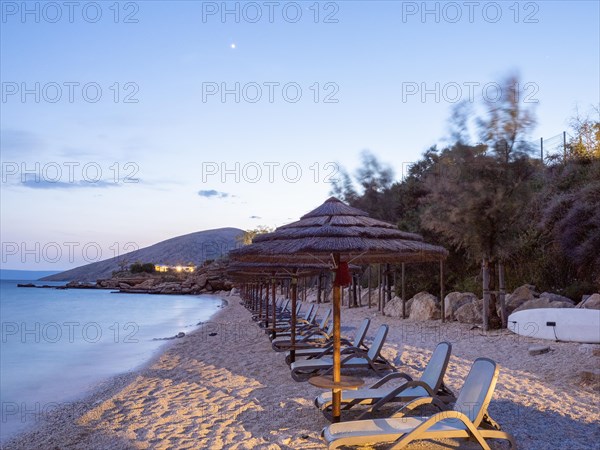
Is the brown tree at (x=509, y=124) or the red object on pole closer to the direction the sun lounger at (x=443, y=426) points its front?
the red object on pole

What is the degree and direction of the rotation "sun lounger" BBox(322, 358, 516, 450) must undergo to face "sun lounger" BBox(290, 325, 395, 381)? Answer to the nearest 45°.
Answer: approximately 90° to its right

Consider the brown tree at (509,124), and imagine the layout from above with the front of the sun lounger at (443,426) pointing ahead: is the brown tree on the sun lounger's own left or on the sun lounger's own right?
on the sun lounger's own right

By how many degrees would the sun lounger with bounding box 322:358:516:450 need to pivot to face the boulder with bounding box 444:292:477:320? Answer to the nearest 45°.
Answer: approximately 90° to its right

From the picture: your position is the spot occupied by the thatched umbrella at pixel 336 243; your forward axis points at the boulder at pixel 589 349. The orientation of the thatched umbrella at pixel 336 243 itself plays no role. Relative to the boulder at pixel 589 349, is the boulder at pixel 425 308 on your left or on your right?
left

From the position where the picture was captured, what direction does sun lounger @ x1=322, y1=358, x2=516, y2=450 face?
facing to the left of the viewer

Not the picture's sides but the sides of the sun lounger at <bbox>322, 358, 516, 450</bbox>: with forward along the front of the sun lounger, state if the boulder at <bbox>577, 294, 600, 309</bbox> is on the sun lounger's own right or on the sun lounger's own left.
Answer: on the sun lounger's own right

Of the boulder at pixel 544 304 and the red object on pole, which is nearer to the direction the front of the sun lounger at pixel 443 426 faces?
the red object on pole

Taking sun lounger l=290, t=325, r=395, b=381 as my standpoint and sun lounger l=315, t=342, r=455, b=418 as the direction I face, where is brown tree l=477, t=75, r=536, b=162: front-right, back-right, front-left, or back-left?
back-left
